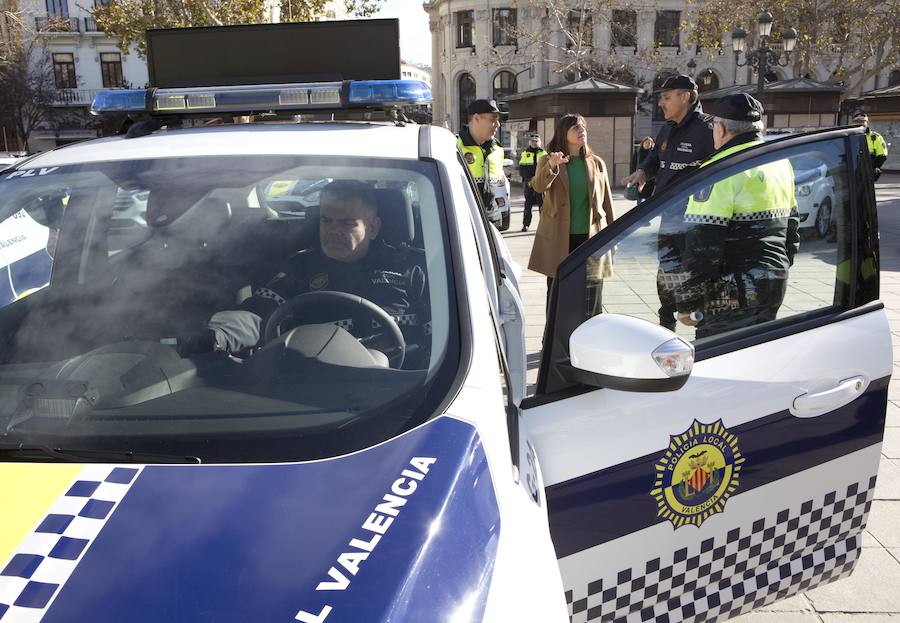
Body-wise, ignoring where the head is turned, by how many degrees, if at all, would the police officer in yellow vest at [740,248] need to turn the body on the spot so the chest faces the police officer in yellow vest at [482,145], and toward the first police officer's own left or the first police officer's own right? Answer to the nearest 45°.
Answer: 0° — they already face them

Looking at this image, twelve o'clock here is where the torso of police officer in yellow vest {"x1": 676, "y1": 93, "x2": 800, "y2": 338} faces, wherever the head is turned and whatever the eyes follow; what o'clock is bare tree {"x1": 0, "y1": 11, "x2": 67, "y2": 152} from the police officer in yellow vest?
The bare tree is roughly at 12 o'clock from the police officer in yellow vest.

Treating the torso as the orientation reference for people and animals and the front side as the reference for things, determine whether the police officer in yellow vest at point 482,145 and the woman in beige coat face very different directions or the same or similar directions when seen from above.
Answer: same or similar directions

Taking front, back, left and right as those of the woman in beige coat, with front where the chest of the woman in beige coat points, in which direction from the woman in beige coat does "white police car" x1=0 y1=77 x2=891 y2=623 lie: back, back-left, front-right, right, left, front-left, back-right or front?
front-right

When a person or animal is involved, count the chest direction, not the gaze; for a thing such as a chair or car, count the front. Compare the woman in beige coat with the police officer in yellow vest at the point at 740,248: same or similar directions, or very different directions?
very different directions

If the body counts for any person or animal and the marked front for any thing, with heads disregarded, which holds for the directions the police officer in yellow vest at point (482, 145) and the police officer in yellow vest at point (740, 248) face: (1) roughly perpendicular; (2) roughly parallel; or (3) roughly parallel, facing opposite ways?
roughly parallel, facing opposite ways

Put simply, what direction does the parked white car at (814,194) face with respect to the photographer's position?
facing the viewer and to the left of the viewer

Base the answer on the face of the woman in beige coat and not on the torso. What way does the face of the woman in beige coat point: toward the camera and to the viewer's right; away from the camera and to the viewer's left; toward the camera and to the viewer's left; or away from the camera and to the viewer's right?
toward the camera and to the viewer's right

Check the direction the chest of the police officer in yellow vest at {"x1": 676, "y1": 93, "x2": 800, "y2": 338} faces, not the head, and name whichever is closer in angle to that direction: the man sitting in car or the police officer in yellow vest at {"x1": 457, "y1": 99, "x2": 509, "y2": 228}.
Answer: the police officer in yellow vest

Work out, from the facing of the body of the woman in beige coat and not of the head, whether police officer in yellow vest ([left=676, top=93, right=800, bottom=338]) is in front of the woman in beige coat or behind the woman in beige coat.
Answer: in front

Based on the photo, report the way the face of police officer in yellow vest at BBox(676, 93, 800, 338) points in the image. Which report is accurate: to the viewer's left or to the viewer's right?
to the viewer's left

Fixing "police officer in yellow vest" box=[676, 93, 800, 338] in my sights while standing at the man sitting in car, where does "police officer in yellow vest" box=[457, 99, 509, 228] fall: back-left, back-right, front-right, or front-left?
front-left

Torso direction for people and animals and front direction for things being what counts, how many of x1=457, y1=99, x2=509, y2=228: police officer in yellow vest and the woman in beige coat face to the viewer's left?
0

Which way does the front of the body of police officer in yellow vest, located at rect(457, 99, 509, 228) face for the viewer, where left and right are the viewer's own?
facing the viewer and to the right of the viewer

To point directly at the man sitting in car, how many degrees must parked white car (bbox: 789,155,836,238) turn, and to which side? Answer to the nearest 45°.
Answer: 0° — it already faces them

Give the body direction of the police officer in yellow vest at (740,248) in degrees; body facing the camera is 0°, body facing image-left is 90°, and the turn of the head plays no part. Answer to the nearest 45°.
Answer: approximately 135°

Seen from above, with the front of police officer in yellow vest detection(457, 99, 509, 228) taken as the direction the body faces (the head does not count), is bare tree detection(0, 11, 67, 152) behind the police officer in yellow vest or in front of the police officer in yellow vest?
behind
